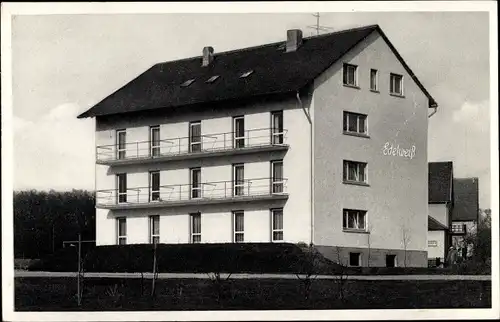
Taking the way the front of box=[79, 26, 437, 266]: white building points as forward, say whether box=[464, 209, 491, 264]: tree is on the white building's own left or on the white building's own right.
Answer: on the white building's own left
